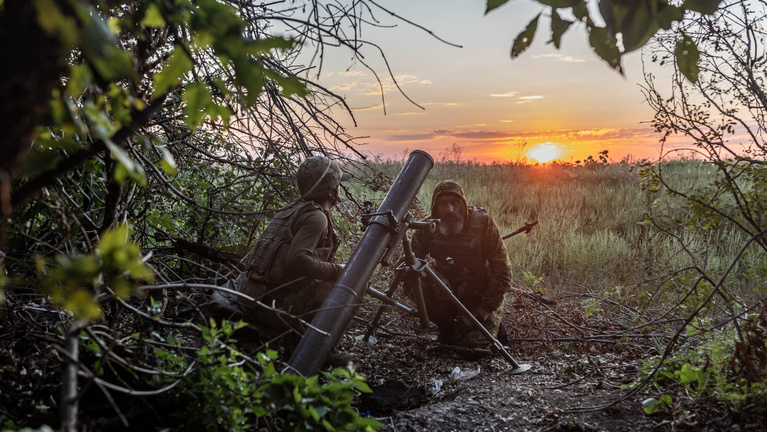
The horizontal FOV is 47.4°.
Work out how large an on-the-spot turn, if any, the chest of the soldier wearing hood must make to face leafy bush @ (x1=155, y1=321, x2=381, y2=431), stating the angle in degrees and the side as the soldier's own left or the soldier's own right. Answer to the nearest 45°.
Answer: approximately 45° to the soldier's own left

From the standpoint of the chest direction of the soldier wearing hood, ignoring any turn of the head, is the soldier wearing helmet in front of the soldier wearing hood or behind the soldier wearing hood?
in front

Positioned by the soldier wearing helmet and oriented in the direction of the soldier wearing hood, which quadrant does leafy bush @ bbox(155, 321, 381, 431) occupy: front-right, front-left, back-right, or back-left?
back-right

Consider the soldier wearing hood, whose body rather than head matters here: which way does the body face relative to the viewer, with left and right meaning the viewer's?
facing the viewer and to the left of the viewer

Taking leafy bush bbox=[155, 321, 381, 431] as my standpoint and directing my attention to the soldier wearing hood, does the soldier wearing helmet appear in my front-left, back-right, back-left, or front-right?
front-left

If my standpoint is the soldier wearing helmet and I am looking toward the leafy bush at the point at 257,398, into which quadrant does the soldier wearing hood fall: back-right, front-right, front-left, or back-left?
back-left
